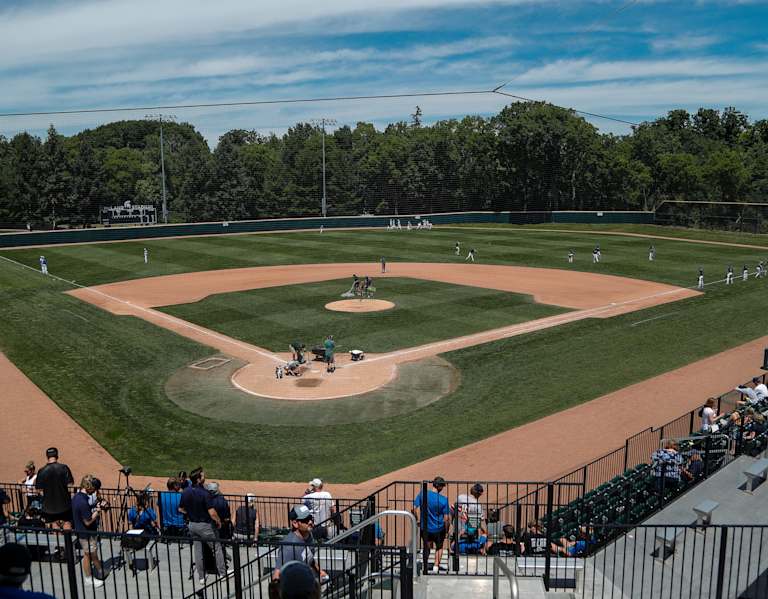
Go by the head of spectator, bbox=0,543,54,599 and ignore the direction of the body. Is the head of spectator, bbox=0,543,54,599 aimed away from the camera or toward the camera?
away from the camera

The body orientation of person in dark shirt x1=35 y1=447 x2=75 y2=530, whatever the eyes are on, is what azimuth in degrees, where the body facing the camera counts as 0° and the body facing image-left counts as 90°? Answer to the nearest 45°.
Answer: approximately 180°

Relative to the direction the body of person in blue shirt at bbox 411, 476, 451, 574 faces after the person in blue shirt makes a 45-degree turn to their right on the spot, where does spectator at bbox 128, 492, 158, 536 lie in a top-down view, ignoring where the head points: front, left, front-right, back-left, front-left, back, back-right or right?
back-left

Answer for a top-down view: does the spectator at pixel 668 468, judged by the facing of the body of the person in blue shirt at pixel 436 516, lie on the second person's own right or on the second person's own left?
on the second person's own right

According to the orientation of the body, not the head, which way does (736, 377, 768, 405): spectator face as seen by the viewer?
to the viewer's left

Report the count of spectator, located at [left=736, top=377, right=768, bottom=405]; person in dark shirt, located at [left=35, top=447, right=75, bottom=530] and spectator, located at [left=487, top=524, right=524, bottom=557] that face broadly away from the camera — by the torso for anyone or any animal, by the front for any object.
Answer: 2

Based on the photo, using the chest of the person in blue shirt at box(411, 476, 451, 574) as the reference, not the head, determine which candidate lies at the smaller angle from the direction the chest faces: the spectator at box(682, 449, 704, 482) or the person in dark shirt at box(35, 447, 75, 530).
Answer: the spectator

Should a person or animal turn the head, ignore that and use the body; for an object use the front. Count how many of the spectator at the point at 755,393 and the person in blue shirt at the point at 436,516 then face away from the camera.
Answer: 1

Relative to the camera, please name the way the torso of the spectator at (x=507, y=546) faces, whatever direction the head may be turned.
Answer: away from the camera

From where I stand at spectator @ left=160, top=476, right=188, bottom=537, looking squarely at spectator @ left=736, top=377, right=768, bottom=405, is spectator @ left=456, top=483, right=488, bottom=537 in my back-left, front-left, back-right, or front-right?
front-right
